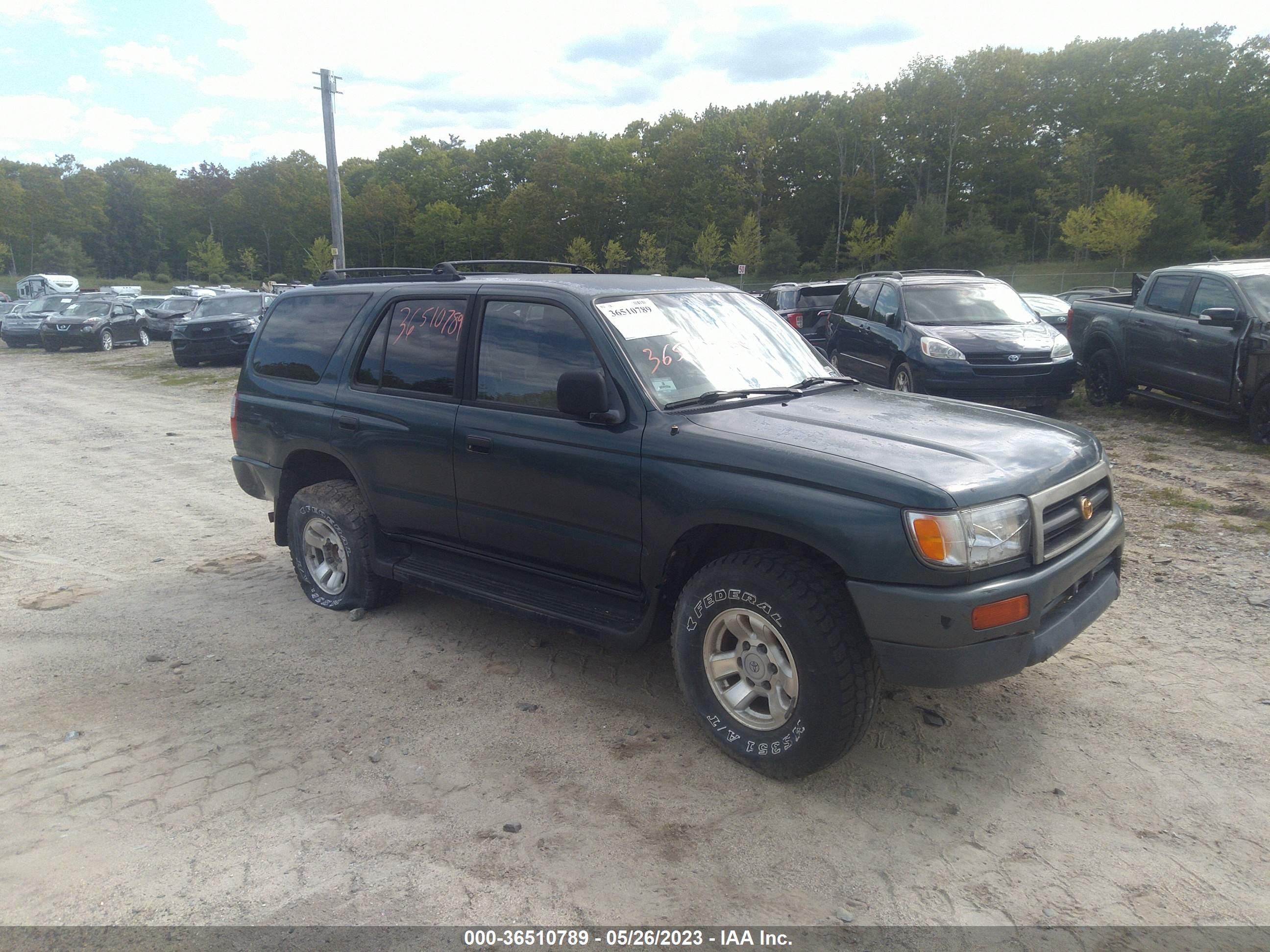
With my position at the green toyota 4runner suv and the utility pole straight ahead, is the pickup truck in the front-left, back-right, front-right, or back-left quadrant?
front-right

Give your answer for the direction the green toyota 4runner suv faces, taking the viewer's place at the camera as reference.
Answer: facing the viewer and to the right of the viewer

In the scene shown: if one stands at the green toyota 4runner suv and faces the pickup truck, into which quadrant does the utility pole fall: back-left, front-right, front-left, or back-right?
front-left

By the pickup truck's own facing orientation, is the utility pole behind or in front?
behind

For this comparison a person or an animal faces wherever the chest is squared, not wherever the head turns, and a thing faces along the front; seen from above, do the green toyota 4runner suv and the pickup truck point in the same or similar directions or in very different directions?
same or similar directions

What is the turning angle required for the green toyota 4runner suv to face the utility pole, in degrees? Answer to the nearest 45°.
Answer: approximately 135° to its left

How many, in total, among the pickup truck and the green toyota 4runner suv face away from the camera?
0

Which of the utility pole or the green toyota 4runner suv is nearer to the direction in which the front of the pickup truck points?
the green toyota 4runner suv

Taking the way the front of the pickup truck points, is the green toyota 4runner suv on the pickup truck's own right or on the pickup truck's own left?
on the pickup truck's own right

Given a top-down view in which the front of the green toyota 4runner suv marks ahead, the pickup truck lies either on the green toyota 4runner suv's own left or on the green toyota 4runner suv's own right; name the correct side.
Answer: on the green toyota 4runner suv's own left
